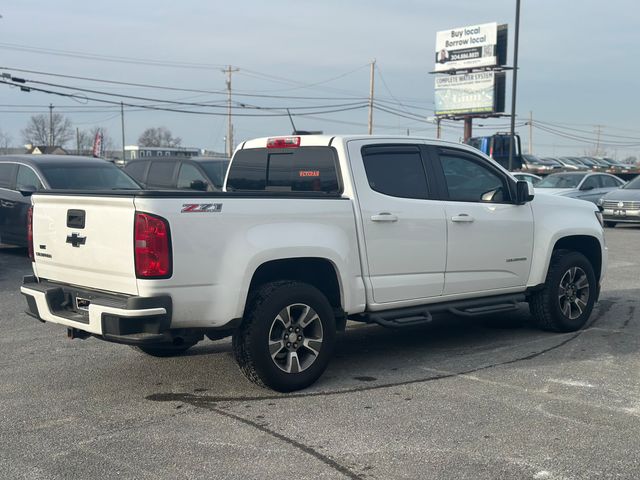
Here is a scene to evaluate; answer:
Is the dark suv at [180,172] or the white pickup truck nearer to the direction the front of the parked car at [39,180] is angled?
the white pickup truck

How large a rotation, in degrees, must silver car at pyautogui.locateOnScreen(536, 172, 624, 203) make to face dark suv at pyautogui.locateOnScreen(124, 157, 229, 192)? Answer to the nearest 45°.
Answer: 0° — it already faces it

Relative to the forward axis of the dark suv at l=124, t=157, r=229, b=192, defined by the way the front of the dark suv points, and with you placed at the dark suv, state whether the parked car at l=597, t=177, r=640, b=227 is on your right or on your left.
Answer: on your left

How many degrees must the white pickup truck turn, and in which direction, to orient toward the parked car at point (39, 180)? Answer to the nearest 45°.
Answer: approximately 90° to its left

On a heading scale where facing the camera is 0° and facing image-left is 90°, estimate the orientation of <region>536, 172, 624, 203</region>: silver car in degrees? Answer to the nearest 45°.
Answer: approximately 45°

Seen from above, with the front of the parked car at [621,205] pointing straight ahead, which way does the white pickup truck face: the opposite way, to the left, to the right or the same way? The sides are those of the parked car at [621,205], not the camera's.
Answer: the opposite way

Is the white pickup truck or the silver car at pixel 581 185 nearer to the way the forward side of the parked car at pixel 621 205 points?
the white pickup truck

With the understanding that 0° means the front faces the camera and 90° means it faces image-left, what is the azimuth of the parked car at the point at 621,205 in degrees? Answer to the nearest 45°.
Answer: approximately 45°

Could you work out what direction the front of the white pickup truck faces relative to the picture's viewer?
facing away from the viewer and to the right of the viewer

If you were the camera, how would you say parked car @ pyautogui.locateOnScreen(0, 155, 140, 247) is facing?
facing the viewer and to the right of the viewer
